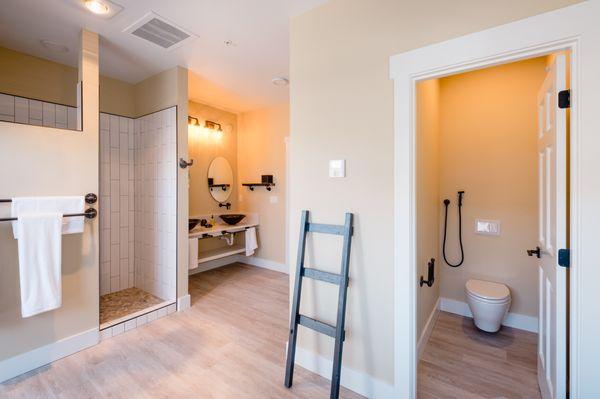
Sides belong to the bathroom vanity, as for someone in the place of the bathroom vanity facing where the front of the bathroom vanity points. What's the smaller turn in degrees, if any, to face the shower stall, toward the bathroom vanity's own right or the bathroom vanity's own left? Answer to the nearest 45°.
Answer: approximately 90° to the bathroom vanity's own right

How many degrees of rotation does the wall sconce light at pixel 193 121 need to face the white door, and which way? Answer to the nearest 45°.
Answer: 0° — it already faces it

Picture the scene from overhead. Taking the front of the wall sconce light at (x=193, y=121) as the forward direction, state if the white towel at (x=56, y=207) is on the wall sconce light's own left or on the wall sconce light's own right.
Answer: on the wall sconce light's own right

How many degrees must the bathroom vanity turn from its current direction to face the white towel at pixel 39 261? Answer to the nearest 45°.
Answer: approximately 90° to its right

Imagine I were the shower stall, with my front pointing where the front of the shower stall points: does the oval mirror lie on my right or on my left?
on my left

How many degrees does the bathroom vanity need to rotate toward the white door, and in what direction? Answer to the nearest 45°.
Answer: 0° — it already faces it
